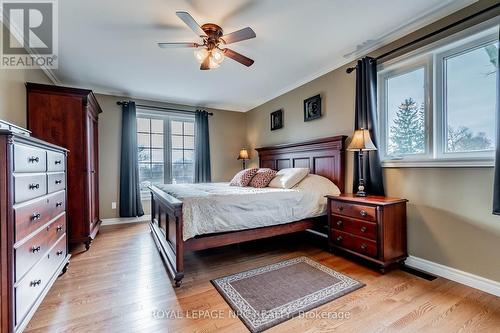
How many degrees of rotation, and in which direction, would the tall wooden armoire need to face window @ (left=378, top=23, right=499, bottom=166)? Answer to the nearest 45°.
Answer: approximately 45° to its right

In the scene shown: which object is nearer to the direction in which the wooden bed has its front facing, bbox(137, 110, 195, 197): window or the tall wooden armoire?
the tall wooden armoire

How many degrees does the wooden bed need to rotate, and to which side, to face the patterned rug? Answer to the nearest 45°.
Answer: approximately 45° to its left

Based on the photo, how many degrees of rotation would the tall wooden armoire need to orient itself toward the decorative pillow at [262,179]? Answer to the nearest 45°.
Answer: approximately 45° to its right

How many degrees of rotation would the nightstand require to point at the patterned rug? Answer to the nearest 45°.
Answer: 0° — it already faces it

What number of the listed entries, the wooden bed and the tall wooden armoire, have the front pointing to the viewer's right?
1

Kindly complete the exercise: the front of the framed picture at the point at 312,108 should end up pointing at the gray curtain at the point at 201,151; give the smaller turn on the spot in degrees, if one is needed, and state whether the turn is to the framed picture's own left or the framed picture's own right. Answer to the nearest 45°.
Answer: approximately 45° to the framed picture's own right

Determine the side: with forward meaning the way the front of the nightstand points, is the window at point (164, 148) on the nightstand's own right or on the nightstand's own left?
on the nightstand's own right

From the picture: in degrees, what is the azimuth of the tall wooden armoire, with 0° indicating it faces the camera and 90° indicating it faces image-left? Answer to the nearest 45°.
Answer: approximately 270°
